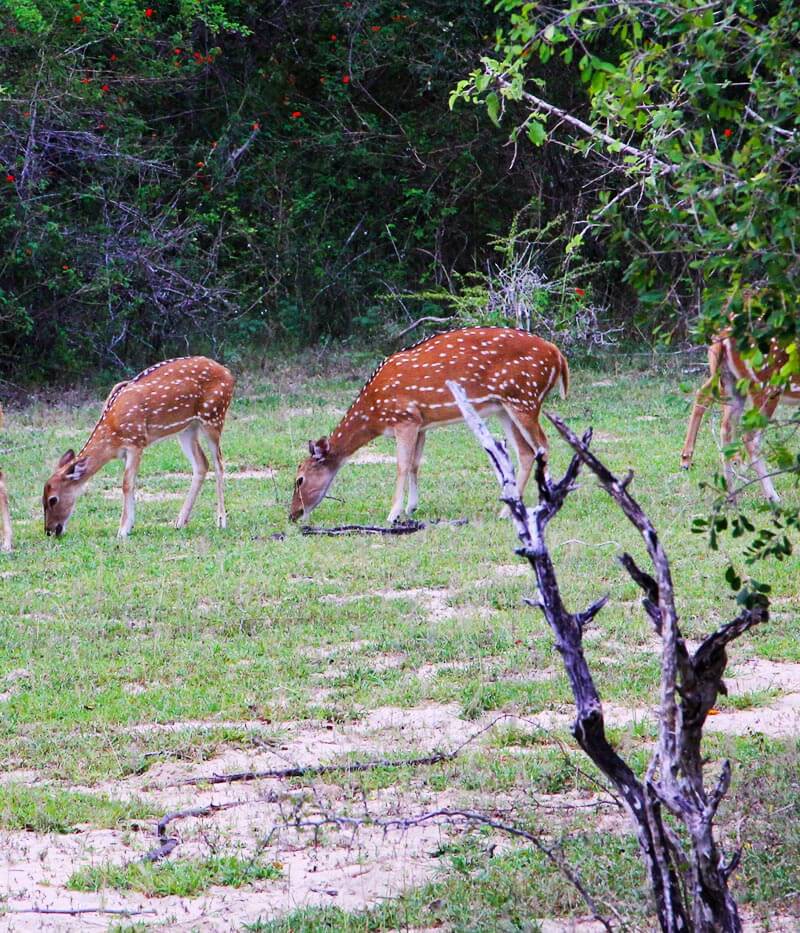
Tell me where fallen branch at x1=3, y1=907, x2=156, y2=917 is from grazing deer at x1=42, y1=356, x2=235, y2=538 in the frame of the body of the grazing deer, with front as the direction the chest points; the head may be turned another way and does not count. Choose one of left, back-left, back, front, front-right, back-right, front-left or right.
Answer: left

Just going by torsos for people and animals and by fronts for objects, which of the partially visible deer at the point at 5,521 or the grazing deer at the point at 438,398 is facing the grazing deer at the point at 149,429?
the grazing deer at the point at 438,398

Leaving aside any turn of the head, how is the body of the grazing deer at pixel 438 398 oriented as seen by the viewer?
to the viewer's left

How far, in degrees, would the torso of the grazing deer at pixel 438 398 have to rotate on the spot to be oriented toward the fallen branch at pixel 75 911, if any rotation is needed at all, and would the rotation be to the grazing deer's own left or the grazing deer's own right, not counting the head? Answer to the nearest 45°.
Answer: approximately 90° to the grazing deer's own left

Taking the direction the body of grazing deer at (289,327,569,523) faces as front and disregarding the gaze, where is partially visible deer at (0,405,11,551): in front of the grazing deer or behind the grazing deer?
in front

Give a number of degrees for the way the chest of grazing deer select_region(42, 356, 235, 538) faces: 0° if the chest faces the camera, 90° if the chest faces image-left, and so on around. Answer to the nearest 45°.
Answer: approximately 90°
